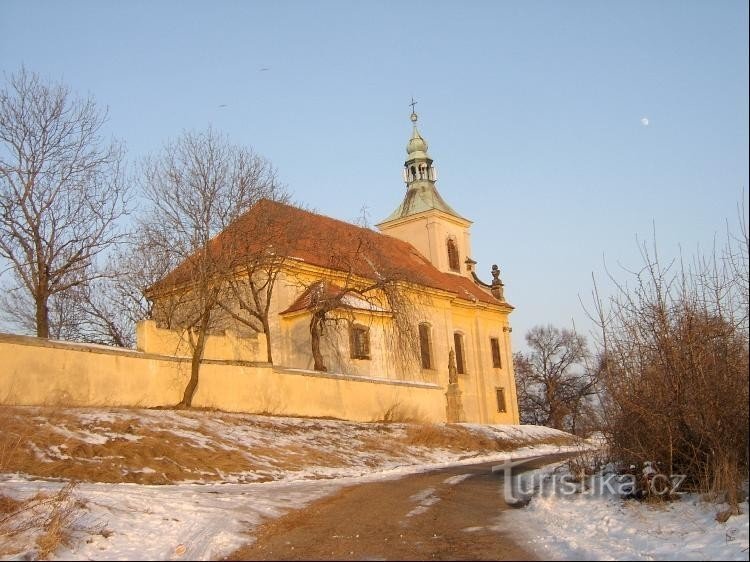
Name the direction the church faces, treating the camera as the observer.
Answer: facing away from the viewer and to the right of the viewer
